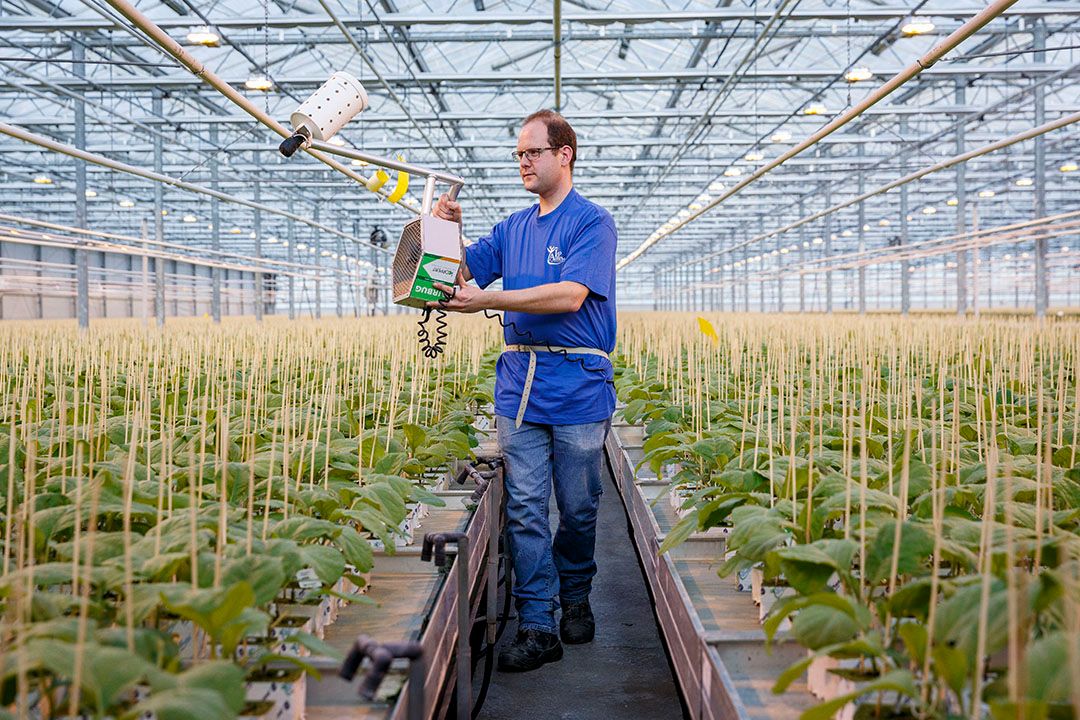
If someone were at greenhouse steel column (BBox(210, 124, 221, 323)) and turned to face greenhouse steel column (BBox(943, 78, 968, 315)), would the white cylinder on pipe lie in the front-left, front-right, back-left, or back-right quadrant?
front-right

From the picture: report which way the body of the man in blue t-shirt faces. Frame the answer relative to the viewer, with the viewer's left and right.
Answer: facing the viewer and to the left of the viewer

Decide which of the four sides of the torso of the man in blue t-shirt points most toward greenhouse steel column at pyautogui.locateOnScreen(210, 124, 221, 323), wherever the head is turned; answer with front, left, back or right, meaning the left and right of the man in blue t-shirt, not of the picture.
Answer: right

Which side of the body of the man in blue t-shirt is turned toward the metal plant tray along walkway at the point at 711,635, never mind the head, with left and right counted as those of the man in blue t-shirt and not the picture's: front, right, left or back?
left

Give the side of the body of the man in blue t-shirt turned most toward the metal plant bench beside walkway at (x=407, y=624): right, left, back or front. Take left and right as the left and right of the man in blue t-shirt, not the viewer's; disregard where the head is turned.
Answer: front

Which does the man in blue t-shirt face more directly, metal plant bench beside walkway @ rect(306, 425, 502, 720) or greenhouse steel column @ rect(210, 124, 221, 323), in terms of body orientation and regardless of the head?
the metal plant bench beside walkway

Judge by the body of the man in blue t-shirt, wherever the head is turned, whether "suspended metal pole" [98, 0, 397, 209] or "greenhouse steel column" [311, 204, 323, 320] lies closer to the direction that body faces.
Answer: the suspended metal pole

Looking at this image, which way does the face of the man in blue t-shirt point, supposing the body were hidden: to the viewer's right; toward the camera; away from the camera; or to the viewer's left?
to the viewer's left
